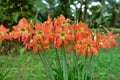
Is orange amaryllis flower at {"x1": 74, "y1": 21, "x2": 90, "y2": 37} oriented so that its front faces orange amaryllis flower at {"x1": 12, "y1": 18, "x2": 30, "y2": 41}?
no

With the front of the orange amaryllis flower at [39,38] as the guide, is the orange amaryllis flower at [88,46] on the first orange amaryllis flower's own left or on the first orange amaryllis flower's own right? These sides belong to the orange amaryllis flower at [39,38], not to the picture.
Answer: on the first orange amaryllis flower's own left

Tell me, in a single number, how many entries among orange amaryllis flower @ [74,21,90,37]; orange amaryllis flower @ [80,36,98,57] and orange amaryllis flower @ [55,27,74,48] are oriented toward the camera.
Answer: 3

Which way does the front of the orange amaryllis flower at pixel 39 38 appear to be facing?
toward the camera

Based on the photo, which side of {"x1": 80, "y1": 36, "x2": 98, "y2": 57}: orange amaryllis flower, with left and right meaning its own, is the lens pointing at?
front

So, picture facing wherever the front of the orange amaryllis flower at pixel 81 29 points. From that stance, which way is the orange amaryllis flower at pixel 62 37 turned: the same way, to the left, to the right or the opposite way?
the same way

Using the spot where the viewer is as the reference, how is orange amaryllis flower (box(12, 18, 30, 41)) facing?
facing the viewer

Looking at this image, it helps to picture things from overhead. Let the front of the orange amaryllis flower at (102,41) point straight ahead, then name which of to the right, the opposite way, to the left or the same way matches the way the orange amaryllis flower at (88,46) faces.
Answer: the same way
